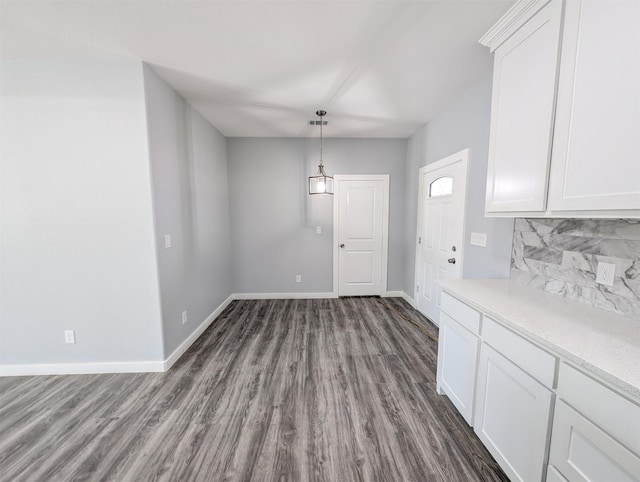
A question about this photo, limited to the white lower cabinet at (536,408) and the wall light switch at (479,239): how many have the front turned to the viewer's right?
0

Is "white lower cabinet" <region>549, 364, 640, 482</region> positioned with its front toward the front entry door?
no

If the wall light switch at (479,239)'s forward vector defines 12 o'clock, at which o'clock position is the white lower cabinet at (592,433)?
The white lower cabinet is roughly at 10 o'clock from the wall light switch.

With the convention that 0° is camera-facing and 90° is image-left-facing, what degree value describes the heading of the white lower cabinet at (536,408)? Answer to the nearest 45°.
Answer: approximately 45°

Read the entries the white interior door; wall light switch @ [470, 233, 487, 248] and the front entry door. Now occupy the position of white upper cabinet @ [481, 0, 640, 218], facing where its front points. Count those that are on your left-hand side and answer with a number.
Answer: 0

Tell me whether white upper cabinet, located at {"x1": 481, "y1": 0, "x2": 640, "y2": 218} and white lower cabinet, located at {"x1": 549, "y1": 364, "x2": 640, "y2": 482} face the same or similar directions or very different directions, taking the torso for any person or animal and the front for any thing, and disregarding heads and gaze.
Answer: same or similar directions

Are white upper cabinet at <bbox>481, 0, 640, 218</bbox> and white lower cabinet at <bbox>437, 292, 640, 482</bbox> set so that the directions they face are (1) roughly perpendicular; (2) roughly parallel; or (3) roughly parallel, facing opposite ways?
roughly parallel

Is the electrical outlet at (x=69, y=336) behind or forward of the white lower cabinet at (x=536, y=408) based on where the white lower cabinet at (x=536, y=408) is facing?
forward

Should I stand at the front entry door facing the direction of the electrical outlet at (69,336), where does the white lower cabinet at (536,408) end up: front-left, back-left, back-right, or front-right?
front-left

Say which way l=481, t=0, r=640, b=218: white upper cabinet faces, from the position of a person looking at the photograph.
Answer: facing the viewer and to the left of the viewer

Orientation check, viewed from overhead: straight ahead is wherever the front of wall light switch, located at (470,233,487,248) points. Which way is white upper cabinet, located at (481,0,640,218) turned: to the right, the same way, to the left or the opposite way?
the same way

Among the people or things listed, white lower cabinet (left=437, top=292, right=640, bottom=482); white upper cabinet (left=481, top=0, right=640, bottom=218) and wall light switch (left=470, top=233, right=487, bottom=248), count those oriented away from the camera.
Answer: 0

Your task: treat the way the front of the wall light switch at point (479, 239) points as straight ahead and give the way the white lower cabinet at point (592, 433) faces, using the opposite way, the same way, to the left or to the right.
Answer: the same way

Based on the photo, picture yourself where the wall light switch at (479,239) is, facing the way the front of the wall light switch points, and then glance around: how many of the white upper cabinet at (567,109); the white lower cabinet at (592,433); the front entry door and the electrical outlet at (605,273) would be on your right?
1

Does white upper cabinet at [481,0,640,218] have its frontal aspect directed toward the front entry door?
no

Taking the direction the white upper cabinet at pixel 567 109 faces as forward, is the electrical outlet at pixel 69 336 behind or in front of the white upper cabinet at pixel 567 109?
in front

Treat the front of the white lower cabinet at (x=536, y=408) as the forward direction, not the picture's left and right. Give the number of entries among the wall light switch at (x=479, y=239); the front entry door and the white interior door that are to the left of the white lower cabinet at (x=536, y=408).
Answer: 0
